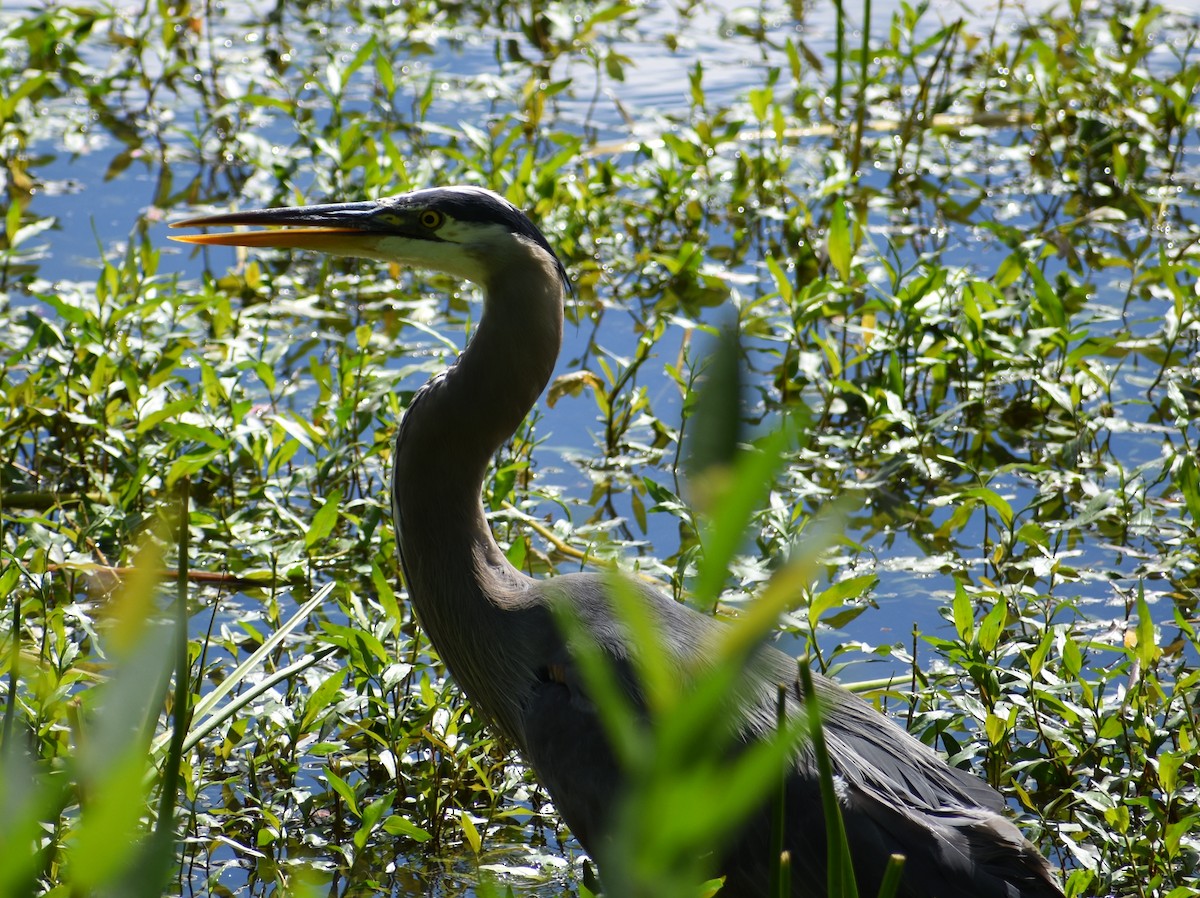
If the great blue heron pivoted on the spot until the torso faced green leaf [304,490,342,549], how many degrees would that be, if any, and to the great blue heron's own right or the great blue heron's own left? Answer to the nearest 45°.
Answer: approximately 45° to the great blue heron's own right

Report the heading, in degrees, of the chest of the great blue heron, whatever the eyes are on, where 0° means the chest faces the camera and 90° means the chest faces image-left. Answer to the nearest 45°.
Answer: approximately 90°

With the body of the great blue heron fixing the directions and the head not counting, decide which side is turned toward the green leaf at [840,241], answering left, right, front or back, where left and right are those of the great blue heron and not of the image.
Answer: right
